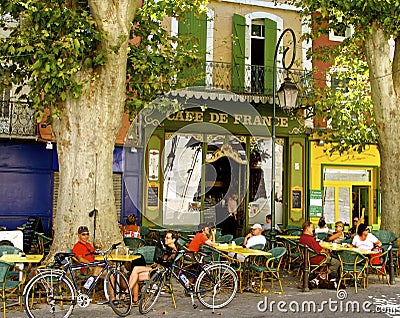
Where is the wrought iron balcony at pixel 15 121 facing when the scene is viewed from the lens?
facing the viewer

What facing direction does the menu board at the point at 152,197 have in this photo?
toward the camera

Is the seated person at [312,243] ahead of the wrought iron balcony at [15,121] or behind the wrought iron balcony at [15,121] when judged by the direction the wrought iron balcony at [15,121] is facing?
ahead

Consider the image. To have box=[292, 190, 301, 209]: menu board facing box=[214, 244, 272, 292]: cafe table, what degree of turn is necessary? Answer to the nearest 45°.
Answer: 0° — it already faces it

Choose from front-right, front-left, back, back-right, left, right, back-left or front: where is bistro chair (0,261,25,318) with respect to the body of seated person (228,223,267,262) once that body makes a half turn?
back

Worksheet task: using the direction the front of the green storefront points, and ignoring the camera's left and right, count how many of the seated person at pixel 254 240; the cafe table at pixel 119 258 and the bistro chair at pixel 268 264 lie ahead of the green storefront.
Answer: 3

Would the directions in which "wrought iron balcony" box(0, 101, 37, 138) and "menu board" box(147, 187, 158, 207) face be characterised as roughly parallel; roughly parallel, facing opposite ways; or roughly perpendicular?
roughly parallel

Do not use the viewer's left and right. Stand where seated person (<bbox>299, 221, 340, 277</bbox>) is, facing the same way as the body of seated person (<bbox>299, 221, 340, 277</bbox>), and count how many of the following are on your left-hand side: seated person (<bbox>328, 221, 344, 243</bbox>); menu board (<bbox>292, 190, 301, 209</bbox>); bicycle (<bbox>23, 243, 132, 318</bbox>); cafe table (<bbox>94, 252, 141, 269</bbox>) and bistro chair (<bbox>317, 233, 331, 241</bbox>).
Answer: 3

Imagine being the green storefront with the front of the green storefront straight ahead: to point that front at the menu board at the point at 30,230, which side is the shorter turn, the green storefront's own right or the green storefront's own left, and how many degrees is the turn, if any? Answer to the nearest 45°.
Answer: approximately 45° to the green storefront's own right

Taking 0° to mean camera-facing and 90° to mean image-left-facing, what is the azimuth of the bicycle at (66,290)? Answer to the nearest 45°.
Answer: approximately 270°

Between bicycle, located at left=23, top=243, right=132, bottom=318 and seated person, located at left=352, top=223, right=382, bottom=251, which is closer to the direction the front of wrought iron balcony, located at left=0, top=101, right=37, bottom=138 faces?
the bicycle

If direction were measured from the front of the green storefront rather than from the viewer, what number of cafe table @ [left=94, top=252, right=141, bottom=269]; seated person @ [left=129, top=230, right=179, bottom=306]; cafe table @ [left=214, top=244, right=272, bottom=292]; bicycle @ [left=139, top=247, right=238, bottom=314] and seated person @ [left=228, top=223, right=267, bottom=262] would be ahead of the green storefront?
5
